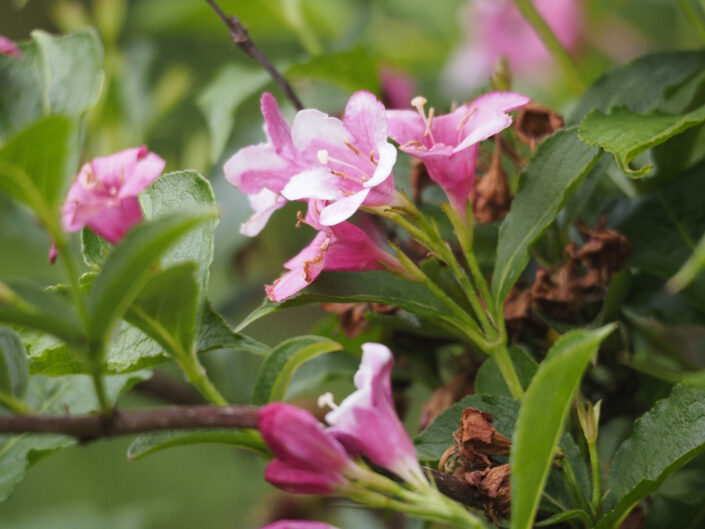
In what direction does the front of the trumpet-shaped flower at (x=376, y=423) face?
to the viewer's left
